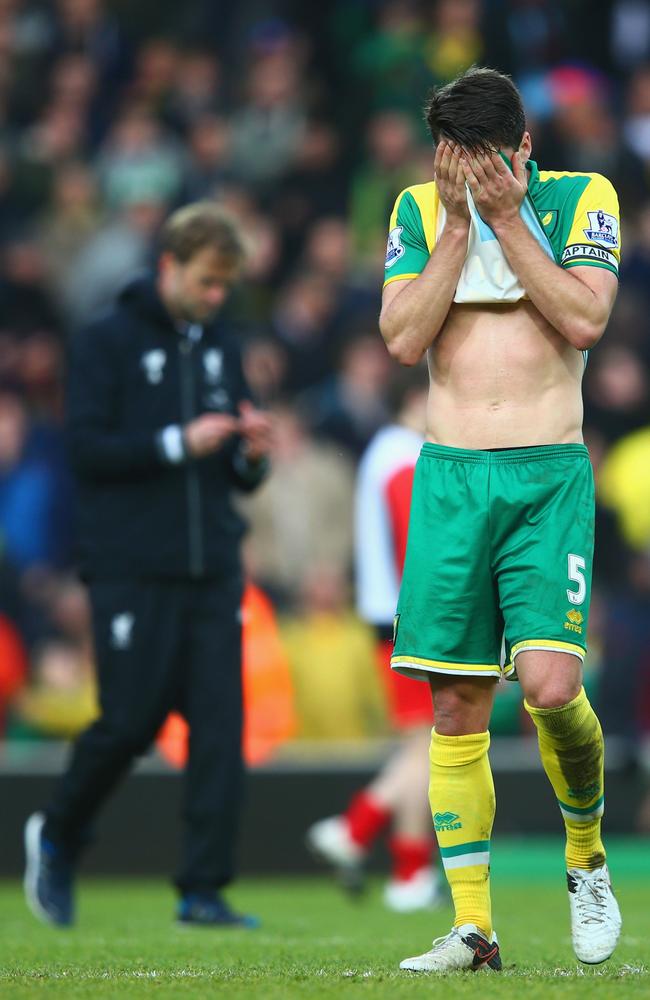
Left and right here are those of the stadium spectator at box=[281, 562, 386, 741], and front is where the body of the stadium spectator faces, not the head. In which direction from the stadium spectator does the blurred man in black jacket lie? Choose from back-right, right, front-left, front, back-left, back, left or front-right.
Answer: front

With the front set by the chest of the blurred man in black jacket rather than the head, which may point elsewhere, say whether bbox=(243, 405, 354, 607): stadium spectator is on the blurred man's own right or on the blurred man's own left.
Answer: on the blurred man's own left

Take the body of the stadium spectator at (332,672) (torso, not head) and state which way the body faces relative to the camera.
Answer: toward the camera

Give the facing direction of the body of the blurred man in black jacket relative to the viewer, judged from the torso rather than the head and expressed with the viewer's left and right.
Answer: facing the viewer and to the right of the viewer

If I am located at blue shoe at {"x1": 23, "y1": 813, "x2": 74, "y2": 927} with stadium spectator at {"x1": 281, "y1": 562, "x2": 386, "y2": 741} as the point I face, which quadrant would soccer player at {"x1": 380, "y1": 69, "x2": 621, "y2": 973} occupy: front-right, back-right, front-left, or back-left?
back-right

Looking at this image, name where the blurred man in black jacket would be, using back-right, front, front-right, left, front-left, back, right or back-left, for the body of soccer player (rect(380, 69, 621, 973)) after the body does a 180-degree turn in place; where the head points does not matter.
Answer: front-left

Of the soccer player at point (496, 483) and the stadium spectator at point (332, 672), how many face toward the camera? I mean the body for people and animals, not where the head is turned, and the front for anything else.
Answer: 2

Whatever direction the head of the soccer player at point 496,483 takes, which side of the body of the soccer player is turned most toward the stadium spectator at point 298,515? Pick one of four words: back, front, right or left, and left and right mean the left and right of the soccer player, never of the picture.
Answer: back

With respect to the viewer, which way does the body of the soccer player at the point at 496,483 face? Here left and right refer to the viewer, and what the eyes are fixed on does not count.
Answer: facing the viewer

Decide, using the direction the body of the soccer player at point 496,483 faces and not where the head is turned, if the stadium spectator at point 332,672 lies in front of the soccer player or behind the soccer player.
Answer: behind

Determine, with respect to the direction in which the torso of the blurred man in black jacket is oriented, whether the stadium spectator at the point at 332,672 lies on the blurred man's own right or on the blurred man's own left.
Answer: on the blurred man's own left

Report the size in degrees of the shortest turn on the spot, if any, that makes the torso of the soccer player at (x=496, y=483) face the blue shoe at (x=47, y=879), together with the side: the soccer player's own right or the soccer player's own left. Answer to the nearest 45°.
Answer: approximately 135° to the soccer player's own right

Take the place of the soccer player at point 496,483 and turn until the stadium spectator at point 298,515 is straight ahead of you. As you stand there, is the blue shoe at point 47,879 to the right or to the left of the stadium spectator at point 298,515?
left

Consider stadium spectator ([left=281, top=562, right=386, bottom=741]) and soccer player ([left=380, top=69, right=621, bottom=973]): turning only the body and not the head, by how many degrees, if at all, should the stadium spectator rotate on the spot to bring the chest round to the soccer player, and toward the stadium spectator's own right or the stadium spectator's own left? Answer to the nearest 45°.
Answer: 0° — they already face them

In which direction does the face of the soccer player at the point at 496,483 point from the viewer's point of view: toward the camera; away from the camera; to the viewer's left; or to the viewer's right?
toward the camera
